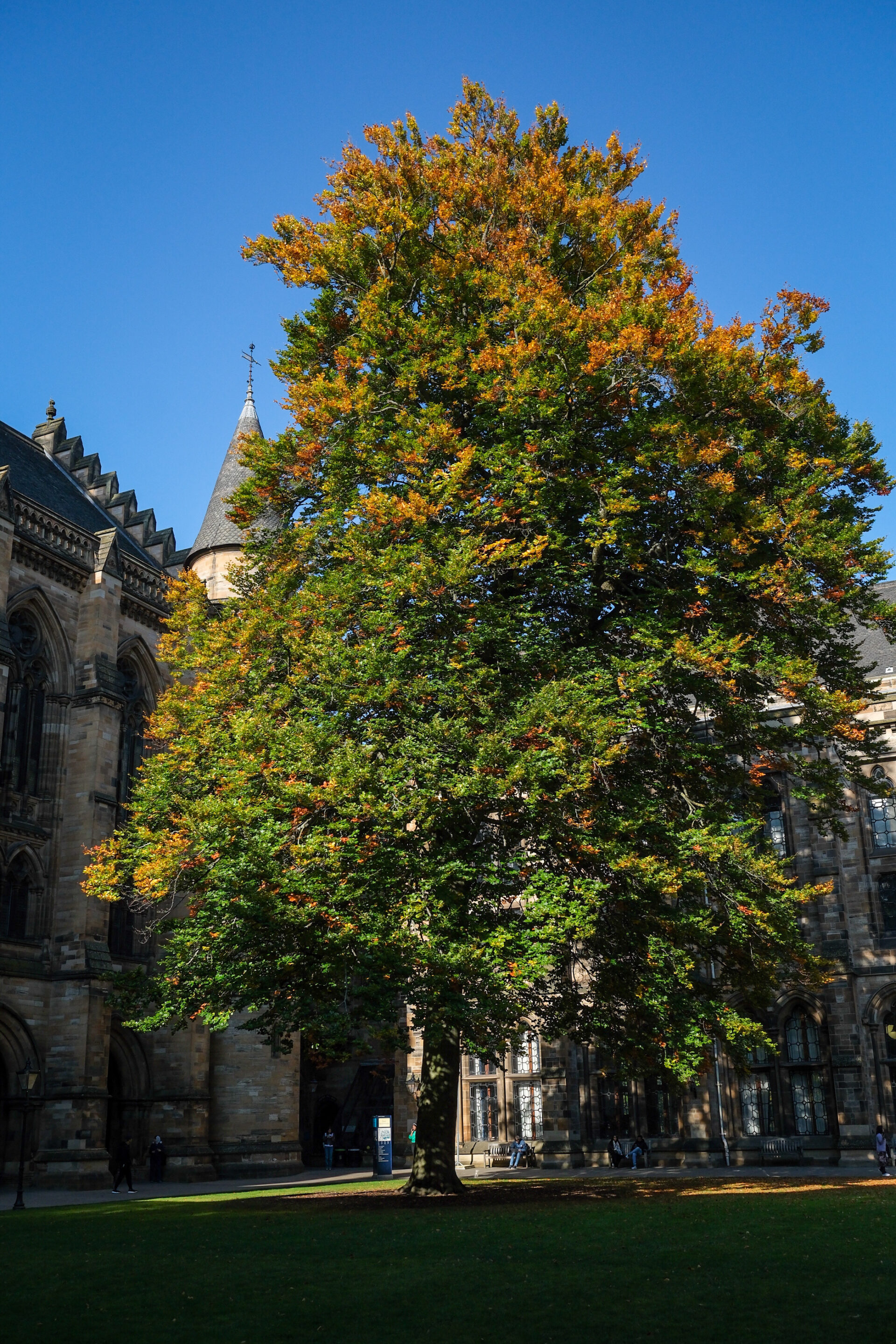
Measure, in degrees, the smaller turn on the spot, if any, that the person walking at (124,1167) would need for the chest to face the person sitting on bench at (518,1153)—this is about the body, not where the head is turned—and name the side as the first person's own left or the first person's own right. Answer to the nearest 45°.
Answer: approximately 45° to the first person's own left

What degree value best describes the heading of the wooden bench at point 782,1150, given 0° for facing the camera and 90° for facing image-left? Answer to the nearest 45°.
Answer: approximately 0°

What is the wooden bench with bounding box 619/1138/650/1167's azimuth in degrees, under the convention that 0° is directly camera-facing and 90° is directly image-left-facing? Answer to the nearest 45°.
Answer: approximately 0°
